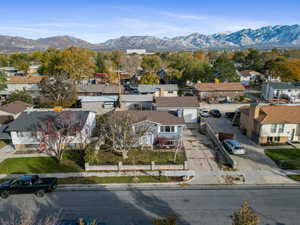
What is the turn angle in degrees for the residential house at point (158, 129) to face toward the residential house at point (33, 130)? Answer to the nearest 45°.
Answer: approximately 90° to its right

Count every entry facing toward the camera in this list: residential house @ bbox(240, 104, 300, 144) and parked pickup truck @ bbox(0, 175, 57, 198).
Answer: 1

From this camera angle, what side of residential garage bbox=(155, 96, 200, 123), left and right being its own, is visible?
front

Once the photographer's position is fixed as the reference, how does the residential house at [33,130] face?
facing the viewer

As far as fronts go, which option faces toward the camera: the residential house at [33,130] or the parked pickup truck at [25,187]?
the residential house

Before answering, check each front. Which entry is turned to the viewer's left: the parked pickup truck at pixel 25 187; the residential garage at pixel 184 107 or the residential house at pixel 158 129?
the parked pickup truck

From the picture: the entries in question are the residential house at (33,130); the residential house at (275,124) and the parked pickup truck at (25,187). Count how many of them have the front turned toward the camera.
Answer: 2

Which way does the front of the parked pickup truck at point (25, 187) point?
to the viewer's left

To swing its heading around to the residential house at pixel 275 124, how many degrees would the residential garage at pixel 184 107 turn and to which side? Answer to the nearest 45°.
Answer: approximately 45° to its left

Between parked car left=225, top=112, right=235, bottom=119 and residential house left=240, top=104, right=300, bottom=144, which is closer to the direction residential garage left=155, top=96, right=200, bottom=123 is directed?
the residential house

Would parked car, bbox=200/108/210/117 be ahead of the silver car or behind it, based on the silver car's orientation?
behind

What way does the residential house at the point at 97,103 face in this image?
toward the camera

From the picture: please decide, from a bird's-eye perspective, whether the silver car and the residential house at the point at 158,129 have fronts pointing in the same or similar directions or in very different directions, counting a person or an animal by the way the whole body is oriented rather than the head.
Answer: same or similar directions

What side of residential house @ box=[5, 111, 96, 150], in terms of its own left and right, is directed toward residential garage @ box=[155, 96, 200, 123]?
left

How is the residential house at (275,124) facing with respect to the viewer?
toward the camera

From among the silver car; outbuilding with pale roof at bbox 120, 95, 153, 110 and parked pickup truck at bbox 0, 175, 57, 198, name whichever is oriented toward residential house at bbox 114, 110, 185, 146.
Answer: outbuilding with pale roof at bbox 120, 95, 153, 110
